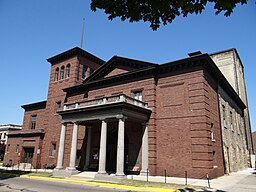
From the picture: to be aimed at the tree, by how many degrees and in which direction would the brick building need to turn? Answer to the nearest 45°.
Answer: approximately 45° to its left

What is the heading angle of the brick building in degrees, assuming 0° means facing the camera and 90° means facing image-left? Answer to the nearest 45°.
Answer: approximately 45°
